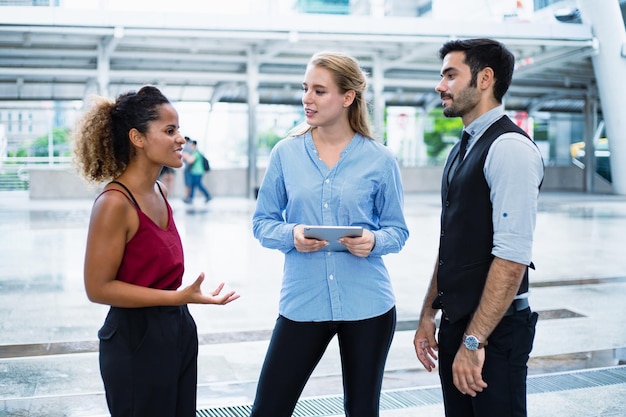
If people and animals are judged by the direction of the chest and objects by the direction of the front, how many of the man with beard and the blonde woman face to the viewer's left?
1

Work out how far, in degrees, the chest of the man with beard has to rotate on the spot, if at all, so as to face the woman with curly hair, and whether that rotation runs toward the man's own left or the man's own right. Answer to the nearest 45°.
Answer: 0° — they already face them

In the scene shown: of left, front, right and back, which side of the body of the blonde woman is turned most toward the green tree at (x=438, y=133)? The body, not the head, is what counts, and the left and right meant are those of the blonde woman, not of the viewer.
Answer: back

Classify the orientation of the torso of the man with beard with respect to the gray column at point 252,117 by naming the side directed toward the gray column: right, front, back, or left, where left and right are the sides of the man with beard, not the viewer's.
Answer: right

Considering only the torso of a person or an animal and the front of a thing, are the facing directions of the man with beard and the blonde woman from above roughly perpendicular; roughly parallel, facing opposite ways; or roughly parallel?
roughly perpendicular

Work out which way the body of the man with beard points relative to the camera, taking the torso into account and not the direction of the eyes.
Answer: to the viewer's left

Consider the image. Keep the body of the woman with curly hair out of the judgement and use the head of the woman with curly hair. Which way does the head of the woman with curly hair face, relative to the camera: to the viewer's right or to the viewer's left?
to the viewer's right

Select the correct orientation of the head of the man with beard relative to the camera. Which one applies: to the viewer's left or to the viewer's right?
to the viewer's left

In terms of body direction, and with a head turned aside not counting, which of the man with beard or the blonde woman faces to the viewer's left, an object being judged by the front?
the man with beard

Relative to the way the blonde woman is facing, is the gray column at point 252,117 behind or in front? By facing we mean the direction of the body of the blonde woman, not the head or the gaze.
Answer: behind

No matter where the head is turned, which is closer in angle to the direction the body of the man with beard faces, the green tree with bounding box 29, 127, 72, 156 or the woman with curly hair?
the woman with curly hair

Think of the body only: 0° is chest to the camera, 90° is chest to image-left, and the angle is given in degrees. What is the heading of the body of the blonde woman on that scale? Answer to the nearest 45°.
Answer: approximately 0°
